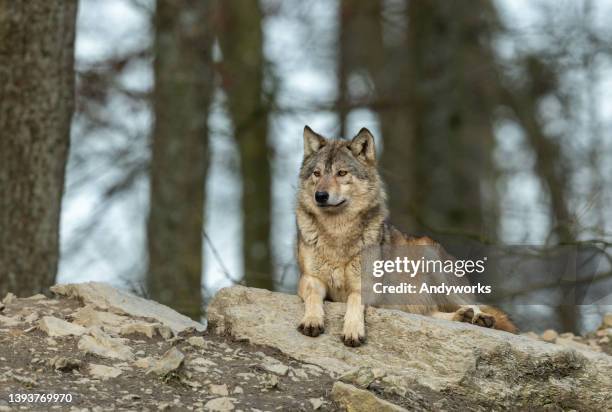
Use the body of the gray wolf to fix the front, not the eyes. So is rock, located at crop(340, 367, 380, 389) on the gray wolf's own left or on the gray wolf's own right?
on the gray wolf's own left

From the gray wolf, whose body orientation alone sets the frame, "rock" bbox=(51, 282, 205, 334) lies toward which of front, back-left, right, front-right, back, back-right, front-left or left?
front-right

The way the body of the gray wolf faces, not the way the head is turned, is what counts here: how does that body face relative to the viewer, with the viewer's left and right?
facing the viewer and to the left of the viewer

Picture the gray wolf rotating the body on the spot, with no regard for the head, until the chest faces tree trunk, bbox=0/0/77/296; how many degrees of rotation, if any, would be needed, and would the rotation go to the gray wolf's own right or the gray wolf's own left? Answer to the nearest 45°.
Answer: approximately 45° to the gray wolf's own right

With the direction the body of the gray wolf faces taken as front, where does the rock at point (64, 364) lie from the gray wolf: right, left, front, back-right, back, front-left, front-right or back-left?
front

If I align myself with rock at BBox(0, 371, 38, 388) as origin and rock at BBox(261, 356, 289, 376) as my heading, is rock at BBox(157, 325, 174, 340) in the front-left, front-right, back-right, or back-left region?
front-left

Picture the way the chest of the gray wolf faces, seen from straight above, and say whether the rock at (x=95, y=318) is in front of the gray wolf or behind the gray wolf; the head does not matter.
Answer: in front

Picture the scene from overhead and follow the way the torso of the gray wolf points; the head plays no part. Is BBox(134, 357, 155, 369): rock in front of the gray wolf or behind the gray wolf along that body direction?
in front

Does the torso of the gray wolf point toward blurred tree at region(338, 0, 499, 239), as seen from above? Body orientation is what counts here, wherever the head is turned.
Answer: no
